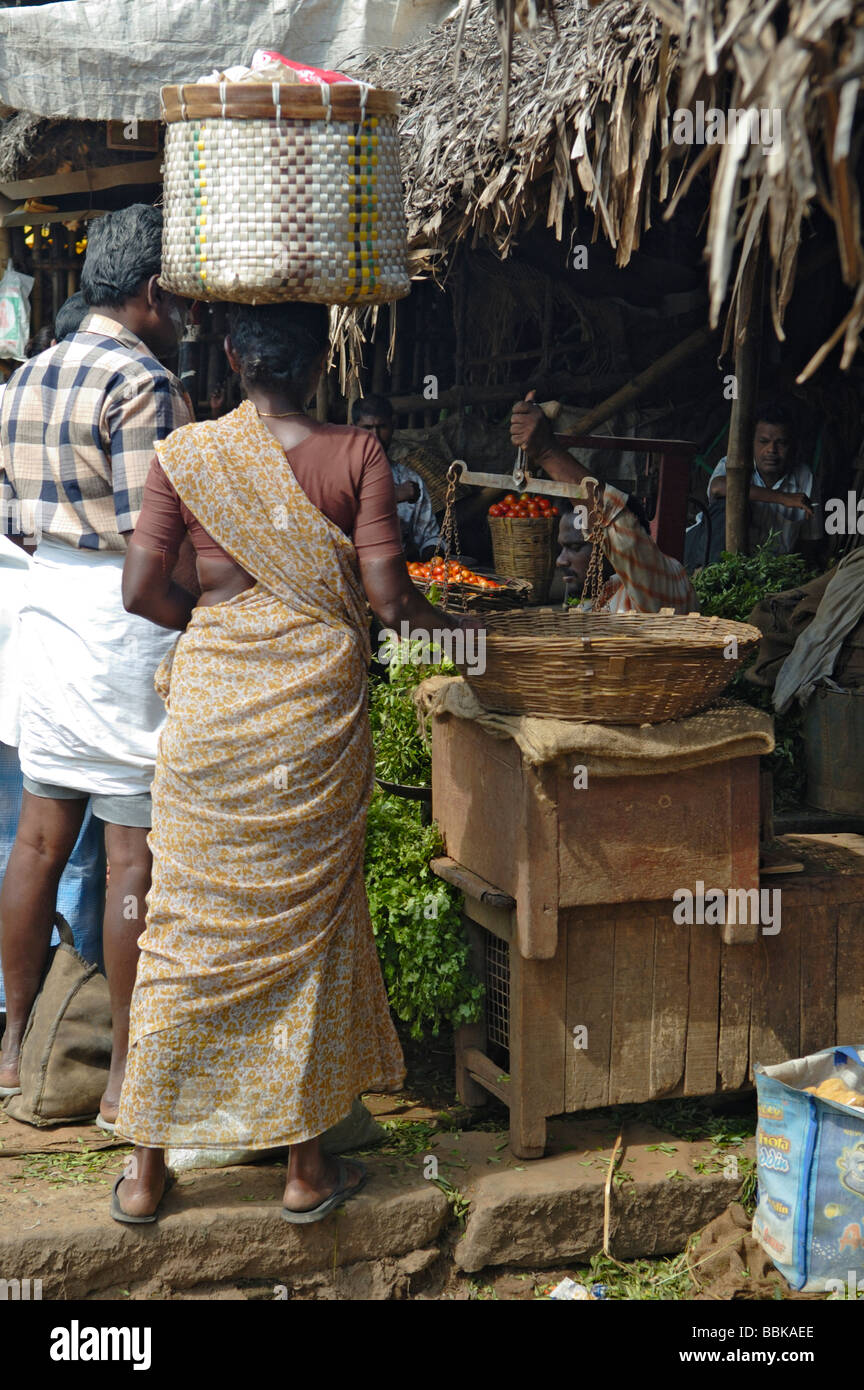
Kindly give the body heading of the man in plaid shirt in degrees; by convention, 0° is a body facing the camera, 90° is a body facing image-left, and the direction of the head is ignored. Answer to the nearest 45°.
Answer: approximately 225°

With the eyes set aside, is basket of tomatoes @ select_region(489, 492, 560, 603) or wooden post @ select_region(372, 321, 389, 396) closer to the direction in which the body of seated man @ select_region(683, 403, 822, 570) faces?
the basket of tomatoes

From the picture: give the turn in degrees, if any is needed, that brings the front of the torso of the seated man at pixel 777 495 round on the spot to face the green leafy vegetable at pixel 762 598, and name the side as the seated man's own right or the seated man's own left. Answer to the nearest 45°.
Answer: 0° — they already face it

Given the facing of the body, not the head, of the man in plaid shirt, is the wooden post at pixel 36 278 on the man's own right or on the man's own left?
on the man's own left

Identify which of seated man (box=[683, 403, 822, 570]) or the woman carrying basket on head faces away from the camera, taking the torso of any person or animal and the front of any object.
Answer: the woman carrying basket on head

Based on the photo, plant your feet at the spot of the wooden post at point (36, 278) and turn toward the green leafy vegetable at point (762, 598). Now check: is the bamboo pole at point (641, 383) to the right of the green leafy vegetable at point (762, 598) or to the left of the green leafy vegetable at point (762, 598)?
left

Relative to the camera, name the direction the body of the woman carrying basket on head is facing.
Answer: away from the camera

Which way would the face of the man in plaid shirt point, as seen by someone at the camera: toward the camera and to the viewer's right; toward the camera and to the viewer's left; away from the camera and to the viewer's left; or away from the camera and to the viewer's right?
away from the camera and to the viewer's right

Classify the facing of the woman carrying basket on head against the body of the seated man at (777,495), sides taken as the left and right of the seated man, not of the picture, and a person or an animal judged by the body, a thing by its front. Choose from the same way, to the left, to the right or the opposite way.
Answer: the opposite way
